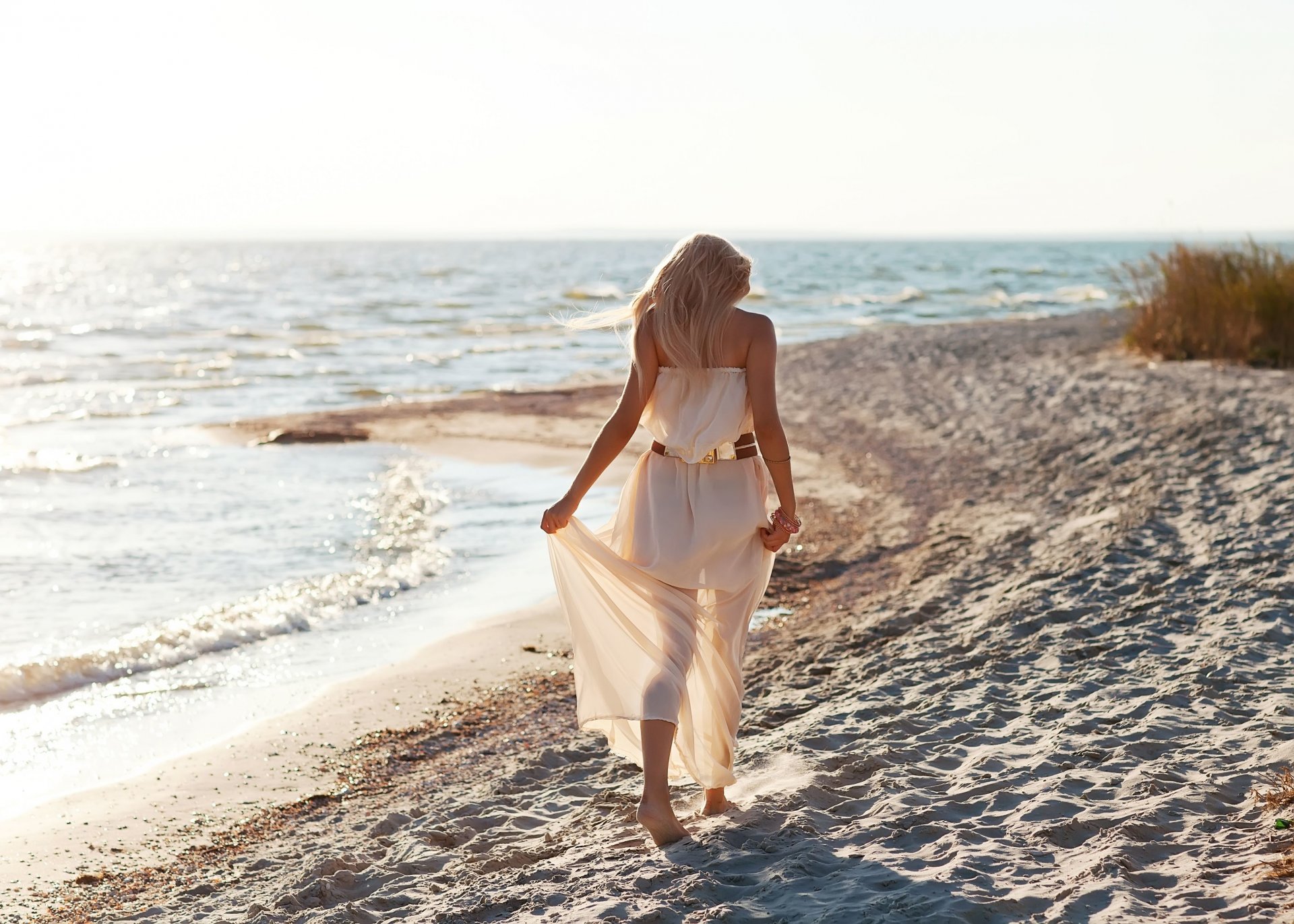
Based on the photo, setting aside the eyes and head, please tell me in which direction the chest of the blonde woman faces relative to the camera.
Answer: away from the camera

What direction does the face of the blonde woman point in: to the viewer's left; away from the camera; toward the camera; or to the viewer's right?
away from the camera

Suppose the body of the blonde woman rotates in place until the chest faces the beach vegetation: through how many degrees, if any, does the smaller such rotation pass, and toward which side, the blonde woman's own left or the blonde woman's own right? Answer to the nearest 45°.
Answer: approximately 90° to the blonde woman's own right
